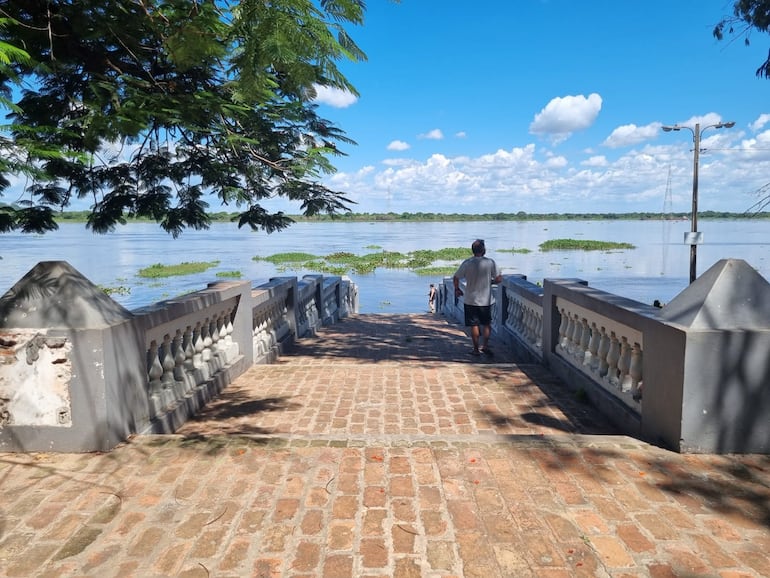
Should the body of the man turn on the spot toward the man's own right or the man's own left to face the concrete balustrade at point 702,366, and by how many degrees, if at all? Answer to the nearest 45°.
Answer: approximately 180°

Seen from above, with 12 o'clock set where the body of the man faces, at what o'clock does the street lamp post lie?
The street lamp post is roughly at 1 o'clock from the man.

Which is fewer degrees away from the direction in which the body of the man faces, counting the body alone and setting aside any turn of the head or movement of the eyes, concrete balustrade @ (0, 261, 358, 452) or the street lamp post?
the street lamp post

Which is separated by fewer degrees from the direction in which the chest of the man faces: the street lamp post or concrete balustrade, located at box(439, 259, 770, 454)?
the street lamp post

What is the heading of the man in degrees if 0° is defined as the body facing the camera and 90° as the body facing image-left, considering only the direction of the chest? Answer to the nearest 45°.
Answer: approximately 180°

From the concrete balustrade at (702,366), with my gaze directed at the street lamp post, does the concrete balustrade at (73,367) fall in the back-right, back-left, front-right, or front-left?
back-left

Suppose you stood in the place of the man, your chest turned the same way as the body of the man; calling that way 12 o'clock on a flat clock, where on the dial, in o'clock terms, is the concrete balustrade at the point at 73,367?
The concrete balustrade is roughly at 7 o'clock from the man.

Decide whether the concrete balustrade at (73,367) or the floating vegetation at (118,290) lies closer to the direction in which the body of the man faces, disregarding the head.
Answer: the floating vegetation
